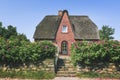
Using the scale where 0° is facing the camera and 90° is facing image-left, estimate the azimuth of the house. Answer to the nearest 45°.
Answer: approximately 0°

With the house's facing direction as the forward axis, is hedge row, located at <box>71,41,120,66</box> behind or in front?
in front

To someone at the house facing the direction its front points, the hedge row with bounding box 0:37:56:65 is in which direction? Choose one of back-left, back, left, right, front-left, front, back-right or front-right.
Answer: front
